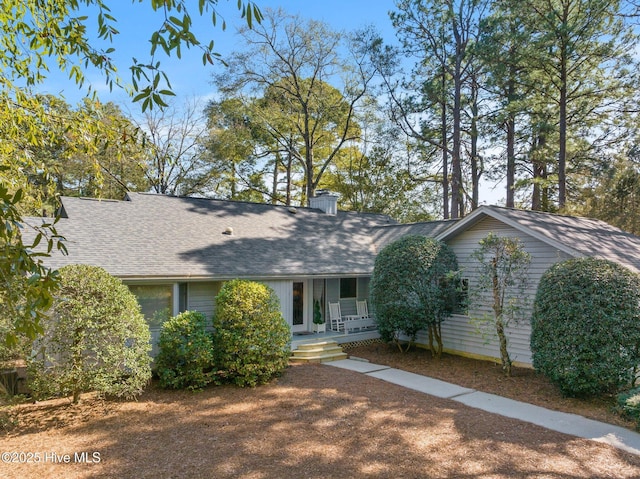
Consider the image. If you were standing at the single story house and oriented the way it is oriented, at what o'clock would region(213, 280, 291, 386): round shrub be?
The round shrub is roughly at 12 o'clock from the single story house.

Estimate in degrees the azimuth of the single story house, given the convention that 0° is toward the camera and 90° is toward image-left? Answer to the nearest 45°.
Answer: approximately 0°

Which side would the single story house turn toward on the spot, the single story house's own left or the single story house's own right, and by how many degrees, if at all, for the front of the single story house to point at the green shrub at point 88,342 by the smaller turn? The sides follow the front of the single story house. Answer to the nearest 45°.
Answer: approximately 45° to the single story house's own right

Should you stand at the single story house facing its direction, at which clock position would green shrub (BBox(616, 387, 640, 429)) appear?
The green shrub is roughly at 10 o'clock from the single story house.
